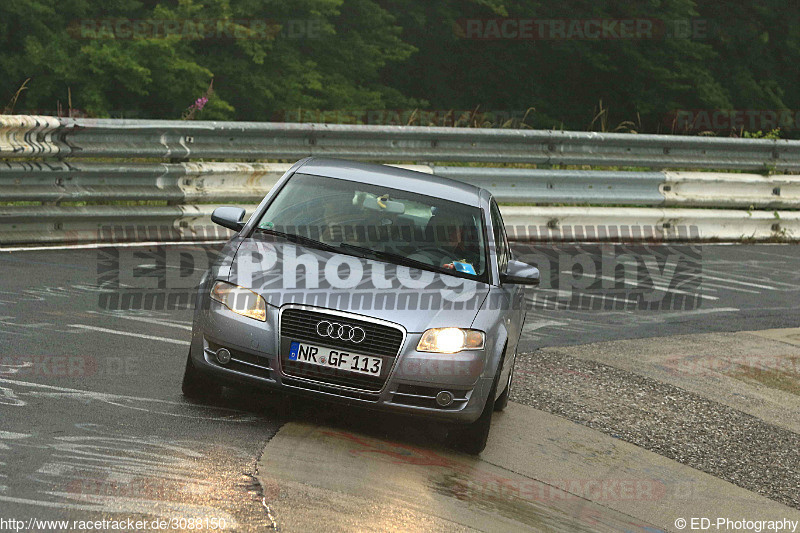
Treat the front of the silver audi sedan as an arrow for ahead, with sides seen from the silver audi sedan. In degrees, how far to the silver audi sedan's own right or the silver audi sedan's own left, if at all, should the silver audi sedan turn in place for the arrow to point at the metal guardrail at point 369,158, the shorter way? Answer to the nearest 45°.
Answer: approximately 180°

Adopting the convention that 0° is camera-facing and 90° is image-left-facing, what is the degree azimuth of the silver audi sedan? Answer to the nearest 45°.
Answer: approximately 0°

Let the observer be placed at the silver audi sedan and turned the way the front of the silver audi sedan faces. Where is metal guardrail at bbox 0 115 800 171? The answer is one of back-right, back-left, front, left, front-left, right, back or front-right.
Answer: back
